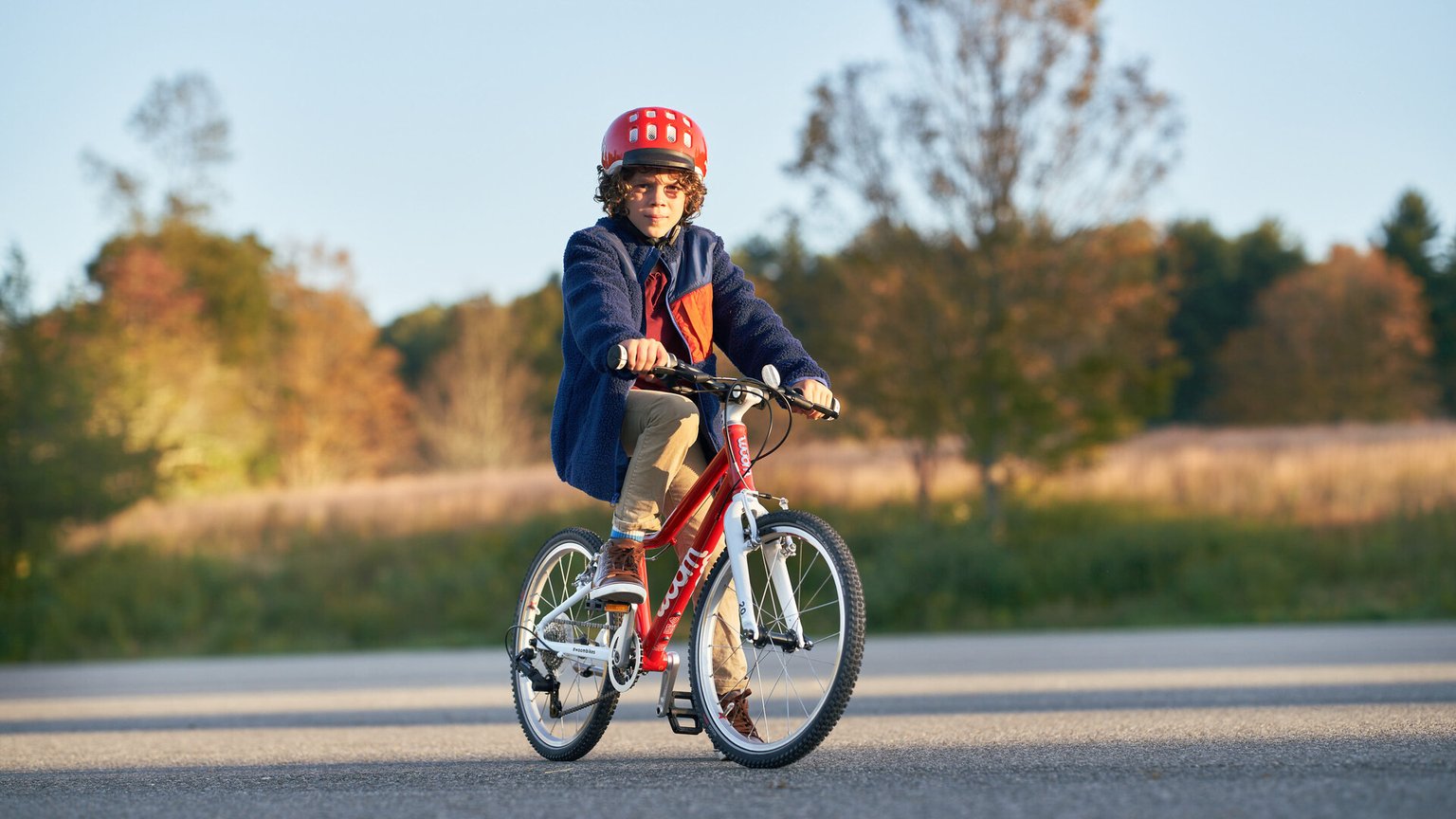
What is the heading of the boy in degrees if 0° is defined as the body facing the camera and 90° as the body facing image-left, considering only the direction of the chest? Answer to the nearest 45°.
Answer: approximately 315°

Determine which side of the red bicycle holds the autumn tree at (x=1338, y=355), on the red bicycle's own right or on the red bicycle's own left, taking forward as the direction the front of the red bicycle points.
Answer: on the red bicycle's own left

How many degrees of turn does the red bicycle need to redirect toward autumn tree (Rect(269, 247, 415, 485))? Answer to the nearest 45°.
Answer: approximately 135° to its left

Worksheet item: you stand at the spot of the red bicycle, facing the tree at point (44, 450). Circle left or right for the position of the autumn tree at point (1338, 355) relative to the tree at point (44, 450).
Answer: right

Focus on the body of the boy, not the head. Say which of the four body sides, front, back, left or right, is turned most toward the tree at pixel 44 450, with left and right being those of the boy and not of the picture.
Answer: back

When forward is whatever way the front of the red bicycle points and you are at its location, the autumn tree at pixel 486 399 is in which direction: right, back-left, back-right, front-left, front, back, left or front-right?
back-left

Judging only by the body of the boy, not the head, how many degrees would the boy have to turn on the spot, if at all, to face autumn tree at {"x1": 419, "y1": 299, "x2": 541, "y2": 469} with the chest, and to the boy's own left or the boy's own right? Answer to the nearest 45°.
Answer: approximately 135° to the boy's own left
